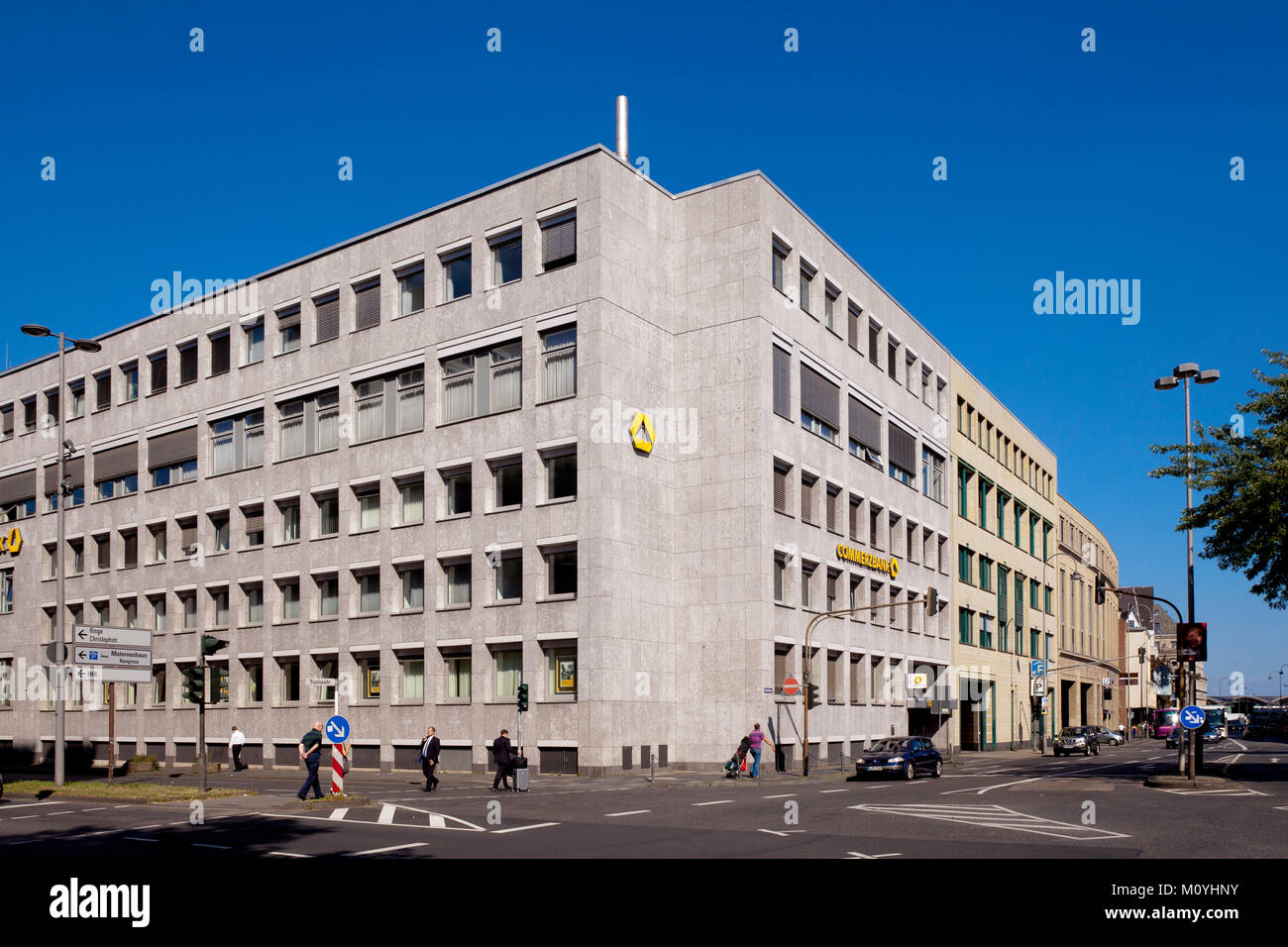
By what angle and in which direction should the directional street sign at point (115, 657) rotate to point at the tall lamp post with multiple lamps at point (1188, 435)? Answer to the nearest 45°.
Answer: approximately 90° to its left

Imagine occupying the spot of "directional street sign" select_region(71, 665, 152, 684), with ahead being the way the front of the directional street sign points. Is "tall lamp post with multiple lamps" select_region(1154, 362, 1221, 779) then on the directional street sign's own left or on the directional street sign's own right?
on the directional street sign's own left

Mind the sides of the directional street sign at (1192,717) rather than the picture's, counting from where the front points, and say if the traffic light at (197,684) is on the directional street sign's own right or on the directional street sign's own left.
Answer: on the directional street sign's own right

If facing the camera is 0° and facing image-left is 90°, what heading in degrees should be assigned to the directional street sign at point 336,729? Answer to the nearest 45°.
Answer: approximately 0°

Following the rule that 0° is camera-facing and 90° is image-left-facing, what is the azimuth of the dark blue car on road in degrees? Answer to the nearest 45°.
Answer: approximately 45°

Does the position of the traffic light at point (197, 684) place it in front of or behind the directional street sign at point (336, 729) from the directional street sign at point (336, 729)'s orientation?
behind
